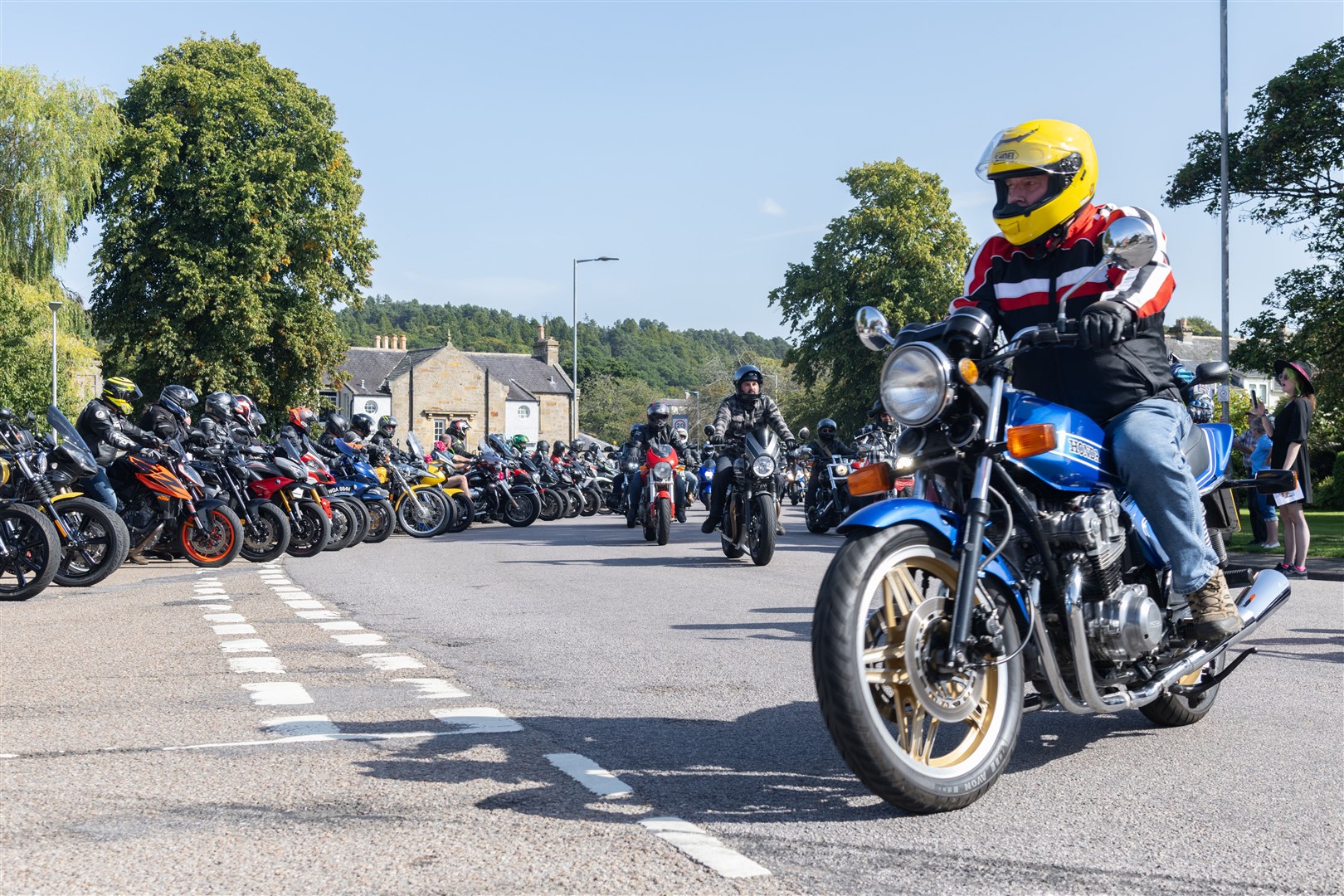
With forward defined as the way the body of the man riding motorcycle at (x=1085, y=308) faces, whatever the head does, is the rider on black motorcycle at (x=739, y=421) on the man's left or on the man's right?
on the man's right

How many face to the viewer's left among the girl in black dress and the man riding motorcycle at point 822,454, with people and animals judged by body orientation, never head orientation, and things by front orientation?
1

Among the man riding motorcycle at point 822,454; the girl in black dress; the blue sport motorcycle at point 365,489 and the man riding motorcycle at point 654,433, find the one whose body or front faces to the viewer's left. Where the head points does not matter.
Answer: the girl in black dress

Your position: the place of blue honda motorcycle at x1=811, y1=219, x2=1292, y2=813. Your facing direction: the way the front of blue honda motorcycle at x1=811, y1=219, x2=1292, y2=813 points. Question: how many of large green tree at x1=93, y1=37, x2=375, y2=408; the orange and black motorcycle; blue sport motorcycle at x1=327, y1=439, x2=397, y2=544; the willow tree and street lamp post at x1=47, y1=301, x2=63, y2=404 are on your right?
5

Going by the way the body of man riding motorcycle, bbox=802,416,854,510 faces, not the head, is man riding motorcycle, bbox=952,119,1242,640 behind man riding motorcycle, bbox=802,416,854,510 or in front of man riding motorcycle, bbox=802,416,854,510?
in front

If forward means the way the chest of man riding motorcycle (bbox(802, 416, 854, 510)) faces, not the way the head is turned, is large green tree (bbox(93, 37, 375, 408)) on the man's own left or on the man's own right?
on the man's own right

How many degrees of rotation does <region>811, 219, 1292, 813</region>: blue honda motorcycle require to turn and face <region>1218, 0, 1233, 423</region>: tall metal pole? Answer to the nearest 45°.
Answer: approximately 135° to its right

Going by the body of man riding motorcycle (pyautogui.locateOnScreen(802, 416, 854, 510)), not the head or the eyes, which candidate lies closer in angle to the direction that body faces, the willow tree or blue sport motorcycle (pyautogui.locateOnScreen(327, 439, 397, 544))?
the blue sport motorcycle

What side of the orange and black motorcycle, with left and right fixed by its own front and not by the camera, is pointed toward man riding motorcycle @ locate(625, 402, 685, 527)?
left

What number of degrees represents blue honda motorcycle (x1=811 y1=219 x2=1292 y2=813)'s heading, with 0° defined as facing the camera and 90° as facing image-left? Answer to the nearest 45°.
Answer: approximately 45°

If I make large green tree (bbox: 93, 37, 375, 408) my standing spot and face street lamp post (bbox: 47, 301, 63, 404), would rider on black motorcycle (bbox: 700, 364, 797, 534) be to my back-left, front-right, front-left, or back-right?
back-left

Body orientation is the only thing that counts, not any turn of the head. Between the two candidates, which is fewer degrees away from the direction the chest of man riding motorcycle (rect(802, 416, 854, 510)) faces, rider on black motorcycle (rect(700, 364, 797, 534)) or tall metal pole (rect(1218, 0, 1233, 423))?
the rider on black motorcycle
